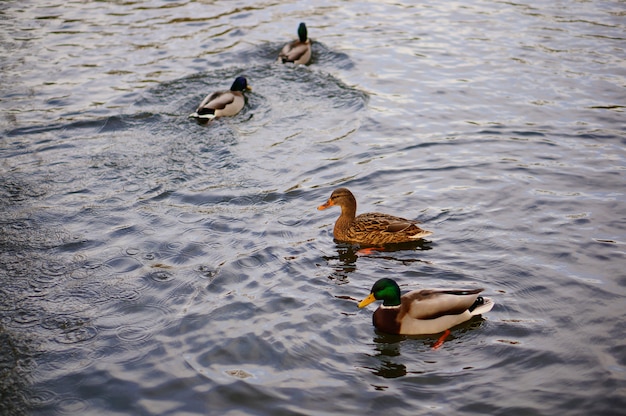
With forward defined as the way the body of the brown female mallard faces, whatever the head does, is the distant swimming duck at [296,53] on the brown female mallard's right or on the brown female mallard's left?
on the brown female mallard's right

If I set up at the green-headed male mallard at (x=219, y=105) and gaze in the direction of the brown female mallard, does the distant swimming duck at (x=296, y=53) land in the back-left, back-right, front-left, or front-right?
back-left

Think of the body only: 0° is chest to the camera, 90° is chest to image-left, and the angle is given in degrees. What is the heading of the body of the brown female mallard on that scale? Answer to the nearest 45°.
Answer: approximately 90°

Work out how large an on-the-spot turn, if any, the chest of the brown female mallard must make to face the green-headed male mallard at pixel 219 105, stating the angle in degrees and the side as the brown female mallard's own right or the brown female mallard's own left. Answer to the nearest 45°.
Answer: approximately 45° to the brown female mallard's own right
